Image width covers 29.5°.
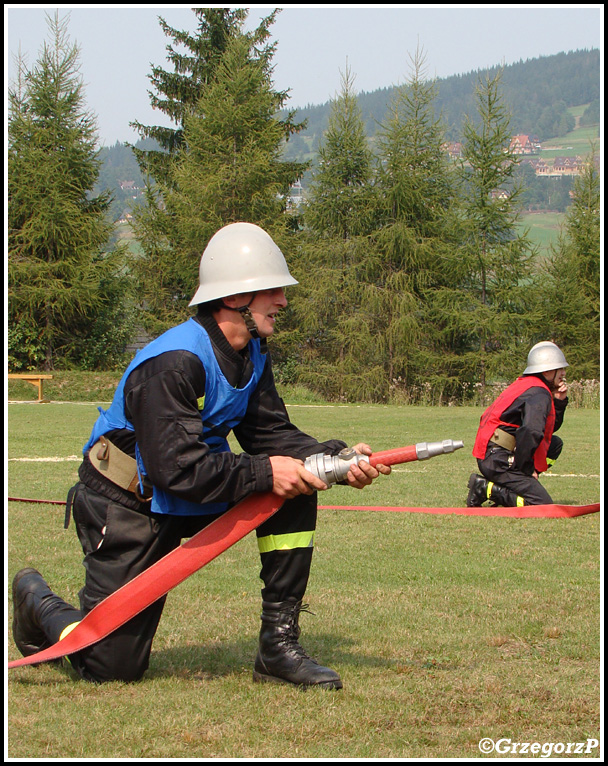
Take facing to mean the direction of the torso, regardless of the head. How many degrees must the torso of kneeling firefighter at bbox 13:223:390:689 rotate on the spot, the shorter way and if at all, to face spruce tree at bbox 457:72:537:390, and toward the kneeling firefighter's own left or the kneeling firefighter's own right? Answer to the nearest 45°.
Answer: approximately 90° to the kneeling firefighter's own left

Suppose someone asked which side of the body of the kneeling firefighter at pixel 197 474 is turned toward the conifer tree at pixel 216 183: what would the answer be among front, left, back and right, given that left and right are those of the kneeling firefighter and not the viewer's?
left

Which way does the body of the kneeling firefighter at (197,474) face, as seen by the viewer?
to the viewer's right

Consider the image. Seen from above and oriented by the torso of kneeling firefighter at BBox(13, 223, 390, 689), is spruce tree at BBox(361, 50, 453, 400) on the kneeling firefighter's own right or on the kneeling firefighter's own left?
on the kneeling firefighter's own left

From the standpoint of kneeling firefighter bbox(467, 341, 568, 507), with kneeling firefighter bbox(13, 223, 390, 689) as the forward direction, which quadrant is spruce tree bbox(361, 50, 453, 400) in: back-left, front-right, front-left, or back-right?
back-right
